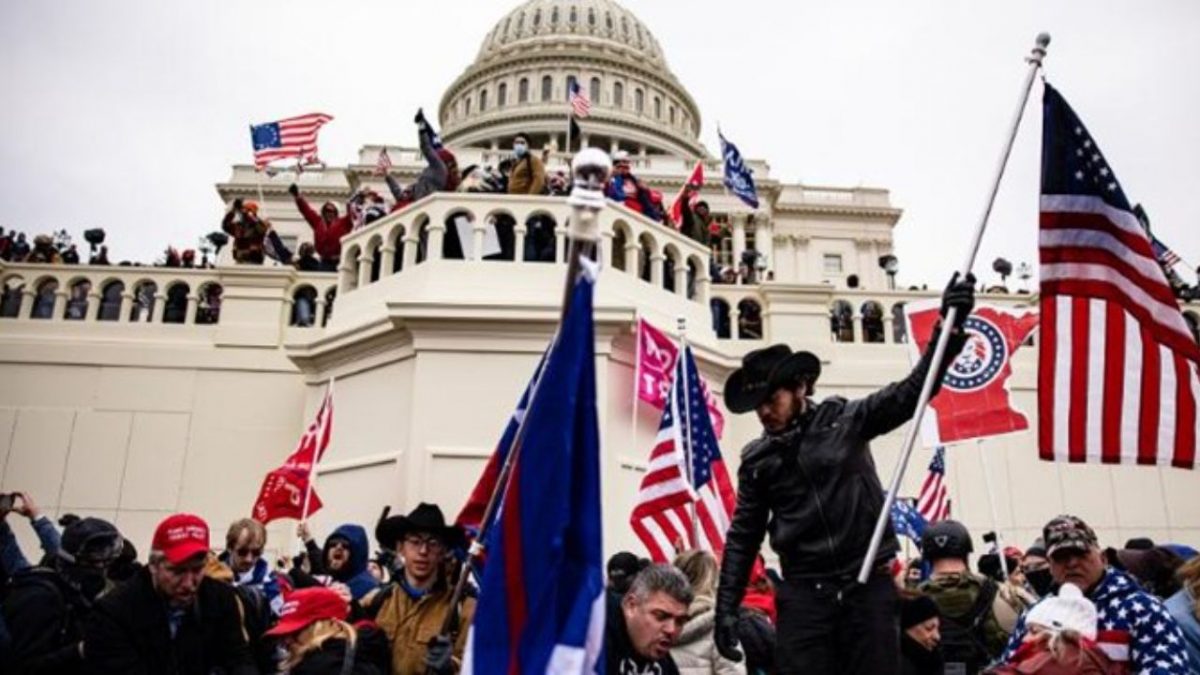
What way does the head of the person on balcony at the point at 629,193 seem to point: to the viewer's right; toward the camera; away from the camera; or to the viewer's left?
toward the camera

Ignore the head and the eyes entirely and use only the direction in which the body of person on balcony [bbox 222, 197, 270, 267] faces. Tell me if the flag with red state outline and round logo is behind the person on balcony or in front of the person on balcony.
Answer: in front

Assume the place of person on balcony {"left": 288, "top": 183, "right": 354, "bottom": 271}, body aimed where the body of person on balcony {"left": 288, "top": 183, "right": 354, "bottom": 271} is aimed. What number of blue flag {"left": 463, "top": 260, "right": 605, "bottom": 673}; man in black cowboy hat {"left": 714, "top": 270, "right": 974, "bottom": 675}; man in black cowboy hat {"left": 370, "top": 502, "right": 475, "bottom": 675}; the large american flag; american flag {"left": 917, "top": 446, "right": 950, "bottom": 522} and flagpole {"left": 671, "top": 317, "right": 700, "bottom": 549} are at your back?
0

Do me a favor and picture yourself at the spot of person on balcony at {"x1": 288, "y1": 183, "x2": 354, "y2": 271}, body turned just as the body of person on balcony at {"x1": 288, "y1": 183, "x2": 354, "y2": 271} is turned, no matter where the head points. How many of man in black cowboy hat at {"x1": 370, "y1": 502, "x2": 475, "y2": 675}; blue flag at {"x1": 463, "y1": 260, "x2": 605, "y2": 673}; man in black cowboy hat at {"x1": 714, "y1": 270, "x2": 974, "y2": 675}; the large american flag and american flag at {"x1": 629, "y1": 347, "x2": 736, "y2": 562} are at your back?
0

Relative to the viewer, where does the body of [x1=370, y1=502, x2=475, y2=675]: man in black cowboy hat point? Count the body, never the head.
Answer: toward the camera

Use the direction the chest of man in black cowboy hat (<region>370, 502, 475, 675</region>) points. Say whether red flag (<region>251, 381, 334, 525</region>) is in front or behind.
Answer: behind

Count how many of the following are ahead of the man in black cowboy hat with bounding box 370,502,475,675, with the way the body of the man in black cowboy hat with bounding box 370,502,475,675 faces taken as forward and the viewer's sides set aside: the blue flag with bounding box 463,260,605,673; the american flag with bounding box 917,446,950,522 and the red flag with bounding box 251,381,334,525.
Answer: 1

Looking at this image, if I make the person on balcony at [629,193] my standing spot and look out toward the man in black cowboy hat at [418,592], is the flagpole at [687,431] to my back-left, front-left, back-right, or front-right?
front-left

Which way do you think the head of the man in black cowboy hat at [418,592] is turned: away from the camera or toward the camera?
toward the camera

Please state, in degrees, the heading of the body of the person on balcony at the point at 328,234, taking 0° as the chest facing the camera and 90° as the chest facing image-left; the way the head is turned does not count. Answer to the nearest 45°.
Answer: approximately 0°

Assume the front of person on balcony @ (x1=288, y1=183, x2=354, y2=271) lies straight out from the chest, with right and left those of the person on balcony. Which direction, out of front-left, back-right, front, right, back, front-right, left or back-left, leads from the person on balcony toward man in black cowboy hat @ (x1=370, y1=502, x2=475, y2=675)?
front

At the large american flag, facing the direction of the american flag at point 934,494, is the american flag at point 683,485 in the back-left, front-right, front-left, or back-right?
front-left

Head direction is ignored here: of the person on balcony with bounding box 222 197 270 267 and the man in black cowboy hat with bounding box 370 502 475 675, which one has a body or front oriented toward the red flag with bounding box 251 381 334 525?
the person on balcony

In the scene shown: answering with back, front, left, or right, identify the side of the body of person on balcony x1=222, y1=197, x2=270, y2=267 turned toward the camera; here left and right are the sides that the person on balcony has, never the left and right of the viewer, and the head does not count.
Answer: front
